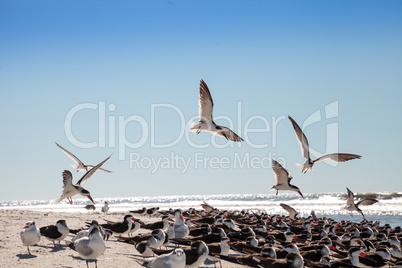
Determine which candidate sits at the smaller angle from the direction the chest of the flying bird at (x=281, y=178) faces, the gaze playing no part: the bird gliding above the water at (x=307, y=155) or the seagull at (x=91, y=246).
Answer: the bird gliding above the water
